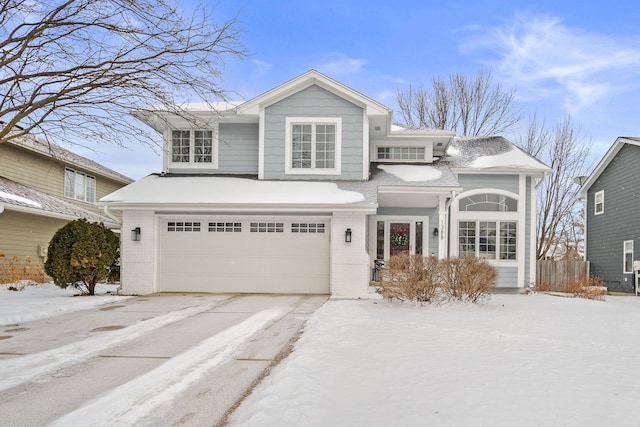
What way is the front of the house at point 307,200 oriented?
toward the camera

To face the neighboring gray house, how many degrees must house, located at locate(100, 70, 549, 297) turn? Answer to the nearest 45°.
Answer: approximately 135° to its left

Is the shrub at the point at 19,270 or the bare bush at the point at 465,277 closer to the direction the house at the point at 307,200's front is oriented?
the bare bush

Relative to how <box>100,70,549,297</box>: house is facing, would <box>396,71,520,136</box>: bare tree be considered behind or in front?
behind

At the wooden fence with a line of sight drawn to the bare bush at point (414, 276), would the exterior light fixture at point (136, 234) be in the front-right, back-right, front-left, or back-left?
front-right

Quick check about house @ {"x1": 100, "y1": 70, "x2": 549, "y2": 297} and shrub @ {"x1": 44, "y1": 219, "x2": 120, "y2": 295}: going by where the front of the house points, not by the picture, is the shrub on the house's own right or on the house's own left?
on the house's own right

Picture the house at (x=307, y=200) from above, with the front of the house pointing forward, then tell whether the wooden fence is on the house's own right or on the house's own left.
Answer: on the house's own left

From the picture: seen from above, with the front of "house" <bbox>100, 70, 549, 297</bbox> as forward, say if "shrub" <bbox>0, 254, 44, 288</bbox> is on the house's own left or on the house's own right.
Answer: on the house's own right

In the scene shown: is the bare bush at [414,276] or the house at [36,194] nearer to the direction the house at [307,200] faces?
the bare bush

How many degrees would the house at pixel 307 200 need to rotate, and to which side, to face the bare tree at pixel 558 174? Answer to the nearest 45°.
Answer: approximately 135° to its left

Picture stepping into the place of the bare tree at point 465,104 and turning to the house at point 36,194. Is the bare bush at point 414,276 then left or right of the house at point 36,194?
left

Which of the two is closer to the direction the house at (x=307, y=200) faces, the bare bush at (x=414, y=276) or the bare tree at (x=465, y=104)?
the bare bush

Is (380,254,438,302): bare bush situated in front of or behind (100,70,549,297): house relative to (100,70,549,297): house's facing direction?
in front
